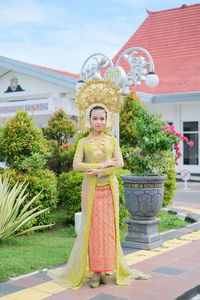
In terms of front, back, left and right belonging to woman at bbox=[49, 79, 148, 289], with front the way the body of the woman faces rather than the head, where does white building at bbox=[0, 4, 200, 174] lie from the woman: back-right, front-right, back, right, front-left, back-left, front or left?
back

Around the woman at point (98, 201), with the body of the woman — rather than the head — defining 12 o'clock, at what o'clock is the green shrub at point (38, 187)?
The green shrub is roughly at 5 o'clock from the woman.

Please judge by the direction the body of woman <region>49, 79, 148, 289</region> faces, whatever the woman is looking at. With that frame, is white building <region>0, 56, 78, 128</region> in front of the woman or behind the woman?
behind

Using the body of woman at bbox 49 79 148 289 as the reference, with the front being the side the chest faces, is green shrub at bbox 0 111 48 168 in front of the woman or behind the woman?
behind

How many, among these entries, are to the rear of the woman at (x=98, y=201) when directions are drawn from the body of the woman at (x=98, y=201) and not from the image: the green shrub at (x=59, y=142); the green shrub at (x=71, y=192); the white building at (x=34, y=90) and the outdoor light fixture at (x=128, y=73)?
4

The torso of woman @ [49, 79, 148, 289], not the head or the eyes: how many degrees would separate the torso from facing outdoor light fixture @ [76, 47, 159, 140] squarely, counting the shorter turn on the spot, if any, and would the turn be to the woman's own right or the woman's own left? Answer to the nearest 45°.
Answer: approximately 180°

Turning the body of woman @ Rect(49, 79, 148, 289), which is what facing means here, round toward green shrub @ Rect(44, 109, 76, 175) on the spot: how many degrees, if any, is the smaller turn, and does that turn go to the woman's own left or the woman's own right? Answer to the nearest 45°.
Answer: approximately 180°

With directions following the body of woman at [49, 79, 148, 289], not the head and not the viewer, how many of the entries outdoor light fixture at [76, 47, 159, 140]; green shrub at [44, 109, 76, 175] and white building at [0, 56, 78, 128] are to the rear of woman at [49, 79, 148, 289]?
3

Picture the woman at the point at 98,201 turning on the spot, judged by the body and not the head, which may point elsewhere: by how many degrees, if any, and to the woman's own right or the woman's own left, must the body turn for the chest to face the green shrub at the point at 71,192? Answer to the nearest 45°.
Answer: approximately 180°

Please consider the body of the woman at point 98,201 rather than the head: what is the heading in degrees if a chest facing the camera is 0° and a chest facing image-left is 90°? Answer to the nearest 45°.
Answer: approximately 0°
